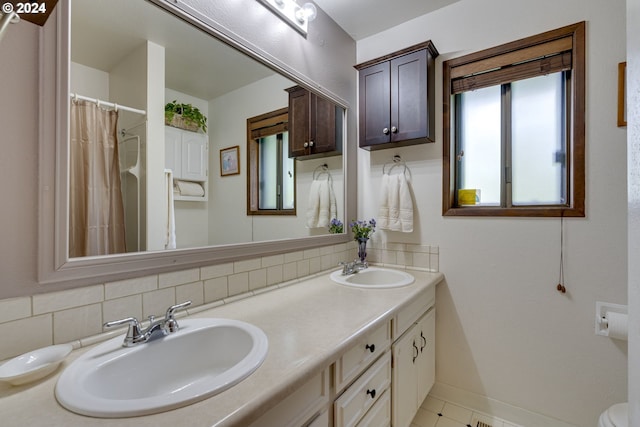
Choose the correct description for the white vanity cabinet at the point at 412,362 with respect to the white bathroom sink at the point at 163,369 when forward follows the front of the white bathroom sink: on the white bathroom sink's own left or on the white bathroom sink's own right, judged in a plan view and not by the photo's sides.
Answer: on the white bathroom sink's own left

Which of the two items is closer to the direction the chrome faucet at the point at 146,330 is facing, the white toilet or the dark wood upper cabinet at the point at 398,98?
the white toilet

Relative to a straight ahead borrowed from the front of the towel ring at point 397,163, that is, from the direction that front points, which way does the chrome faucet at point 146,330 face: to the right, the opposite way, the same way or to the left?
to the left

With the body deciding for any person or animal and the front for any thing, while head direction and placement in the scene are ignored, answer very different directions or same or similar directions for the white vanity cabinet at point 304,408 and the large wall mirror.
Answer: same or similar directions

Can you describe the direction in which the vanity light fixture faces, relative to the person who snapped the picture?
facing the viewer and to the right of the viewer

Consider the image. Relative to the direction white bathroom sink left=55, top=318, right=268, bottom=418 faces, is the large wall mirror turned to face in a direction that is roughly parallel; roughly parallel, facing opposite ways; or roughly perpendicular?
roughly parallel

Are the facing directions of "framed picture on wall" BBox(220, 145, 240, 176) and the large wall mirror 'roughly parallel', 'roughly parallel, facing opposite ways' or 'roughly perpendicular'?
roughly perpendicular

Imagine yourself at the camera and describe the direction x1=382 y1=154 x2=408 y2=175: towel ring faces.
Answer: facing the viewer

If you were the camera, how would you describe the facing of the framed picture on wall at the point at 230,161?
facing the viewer and to the left of the viewer

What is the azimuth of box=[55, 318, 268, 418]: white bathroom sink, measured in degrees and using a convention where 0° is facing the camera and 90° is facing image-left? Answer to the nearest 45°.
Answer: approximately 315°

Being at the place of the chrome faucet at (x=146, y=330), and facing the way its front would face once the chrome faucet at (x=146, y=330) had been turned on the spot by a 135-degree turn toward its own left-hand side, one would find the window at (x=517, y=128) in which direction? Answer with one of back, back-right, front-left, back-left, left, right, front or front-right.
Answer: right

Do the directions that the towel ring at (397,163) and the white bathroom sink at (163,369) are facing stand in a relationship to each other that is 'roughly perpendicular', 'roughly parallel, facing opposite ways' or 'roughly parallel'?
roughly perpendicular

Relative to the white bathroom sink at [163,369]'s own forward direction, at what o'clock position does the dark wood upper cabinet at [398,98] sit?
The dark wood upper cabinet is roughly at 10 o'clock from the white bathroom sink.

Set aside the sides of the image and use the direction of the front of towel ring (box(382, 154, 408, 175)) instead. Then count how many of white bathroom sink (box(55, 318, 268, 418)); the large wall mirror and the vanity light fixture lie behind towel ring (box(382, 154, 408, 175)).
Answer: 0
